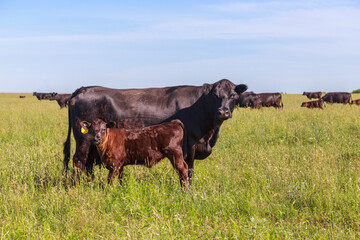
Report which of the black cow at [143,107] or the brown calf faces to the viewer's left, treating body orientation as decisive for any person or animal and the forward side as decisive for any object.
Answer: the brown calf

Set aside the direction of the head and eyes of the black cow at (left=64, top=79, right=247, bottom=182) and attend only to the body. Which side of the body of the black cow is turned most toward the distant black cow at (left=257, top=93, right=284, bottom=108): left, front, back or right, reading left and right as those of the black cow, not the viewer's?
left

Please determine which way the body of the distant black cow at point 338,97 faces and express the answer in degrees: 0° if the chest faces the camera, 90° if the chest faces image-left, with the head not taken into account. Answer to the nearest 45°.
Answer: approximately 90°

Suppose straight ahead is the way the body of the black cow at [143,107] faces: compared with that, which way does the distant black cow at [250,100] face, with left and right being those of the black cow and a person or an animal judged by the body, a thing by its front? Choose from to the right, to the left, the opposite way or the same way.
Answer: the opposite way

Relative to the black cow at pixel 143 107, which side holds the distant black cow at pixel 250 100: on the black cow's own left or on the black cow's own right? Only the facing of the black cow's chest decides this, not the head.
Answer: on the black cow's own left

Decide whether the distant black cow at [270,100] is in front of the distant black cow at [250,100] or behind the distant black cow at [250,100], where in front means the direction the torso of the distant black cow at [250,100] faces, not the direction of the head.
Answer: behind

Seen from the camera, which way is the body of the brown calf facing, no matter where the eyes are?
to the viewer's left

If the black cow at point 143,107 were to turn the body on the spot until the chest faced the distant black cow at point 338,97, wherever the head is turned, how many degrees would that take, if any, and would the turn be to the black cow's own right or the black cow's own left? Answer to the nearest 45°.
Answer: approximately 45° to the black cow's own left

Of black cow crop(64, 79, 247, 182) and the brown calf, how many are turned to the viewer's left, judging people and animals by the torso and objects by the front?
1

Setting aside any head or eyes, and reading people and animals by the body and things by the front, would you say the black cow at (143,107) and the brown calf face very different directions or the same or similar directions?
very different directions

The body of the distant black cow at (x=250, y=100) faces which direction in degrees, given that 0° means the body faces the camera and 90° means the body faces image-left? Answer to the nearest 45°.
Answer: approximately 90°

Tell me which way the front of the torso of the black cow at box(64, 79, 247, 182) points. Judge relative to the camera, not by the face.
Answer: to the viewer's right
